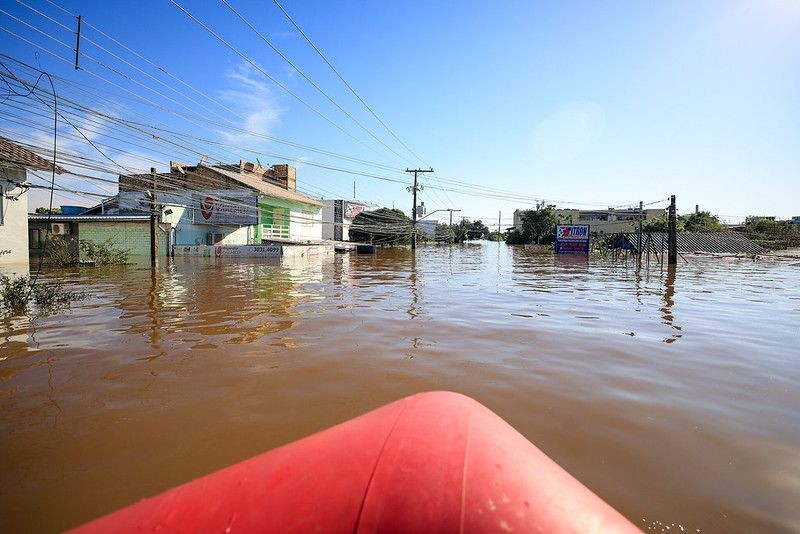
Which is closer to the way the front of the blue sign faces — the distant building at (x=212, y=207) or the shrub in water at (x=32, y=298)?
the shrub in water

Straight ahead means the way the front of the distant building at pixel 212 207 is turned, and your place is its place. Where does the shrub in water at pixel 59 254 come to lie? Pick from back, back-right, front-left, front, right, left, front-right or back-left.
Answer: right

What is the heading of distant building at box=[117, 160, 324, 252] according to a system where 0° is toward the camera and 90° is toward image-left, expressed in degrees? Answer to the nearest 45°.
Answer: approximately 315°

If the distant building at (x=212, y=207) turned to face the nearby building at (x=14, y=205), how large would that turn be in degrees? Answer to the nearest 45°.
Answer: approximately 90° to its right

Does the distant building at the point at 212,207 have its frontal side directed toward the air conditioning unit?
no

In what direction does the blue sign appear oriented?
toward the camera

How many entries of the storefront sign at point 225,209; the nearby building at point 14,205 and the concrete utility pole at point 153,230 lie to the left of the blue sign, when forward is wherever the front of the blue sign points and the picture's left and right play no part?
0

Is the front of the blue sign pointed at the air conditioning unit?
no

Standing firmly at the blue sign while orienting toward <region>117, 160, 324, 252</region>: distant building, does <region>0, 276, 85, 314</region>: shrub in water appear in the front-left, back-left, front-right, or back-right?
front-left

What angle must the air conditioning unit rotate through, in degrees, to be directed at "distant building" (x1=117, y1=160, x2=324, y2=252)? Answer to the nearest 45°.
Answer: approximately 90° to its left

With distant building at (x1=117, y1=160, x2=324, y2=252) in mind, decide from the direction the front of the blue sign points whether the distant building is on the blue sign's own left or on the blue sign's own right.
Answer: on the blue sign's own right

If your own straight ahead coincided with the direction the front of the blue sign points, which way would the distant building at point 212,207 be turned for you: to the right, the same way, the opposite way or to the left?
to the left

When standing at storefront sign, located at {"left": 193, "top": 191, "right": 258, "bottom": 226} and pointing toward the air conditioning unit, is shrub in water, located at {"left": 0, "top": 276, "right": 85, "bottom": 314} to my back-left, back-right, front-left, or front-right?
front-left
